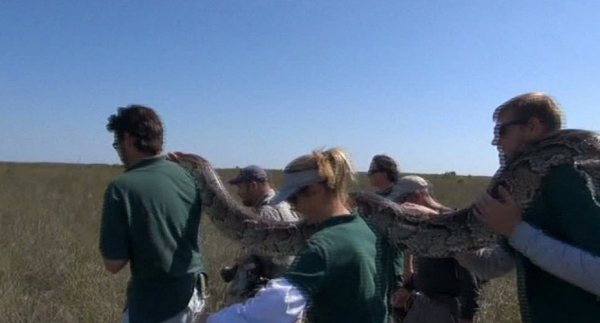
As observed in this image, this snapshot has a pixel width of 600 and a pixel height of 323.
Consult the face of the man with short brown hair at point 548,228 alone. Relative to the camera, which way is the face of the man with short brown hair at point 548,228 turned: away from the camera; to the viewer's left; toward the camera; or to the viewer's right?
to the viewer's left

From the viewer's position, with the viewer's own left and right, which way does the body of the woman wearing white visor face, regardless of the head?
facing away from the viewer and to the left of the viewer

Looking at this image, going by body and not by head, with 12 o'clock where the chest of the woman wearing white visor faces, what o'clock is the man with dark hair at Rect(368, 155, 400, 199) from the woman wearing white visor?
The man with dark hair is roughly at 2 o'clock from the woman wearing white visor.

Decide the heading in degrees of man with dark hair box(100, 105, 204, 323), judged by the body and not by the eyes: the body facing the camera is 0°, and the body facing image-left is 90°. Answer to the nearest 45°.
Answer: approximately 135°

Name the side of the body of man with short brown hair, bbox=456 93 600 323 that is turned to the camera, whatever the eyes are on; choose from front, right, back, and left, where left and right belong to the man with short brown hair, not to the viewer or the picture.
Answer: left

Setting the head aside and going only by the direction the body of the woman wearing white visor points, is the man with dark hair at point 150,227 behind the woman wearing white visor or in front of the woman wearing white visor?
in front
